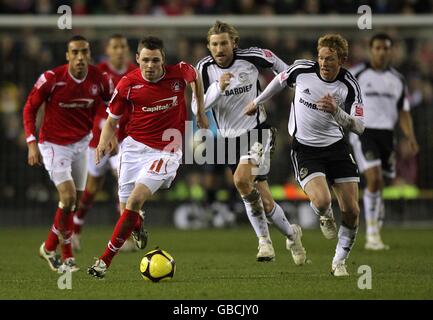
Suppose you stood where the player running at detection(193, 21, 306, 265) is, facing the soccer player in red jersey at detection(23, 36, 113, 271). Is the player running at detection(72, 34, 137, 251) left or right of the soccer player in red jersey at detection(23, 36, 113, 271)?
right

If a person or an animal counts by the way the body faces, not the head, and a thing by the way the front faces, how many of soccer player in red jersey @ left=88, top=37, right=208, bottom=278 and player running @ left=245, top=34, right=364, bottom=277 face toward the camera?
2

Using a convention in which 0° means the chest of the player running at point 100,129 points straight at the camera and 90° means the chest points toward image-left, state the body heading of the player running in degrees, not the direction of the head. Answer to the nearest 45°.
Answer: approximately 0°

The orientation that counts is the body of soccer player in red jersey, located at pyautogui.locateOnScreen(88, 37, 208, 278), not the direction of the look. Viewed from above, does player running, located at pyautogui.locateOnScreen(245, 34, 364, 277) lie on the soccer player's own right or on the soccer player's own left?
on the soccer player's own left

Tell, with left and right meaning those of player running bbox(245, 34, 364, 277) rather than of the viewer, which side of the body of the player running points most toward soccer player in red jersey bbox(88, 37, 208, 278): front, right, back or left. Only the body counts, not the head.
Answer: right

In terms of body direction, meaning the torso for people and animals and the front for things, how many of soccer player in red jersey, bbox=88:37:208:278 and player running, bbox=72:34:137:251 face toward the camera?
2
